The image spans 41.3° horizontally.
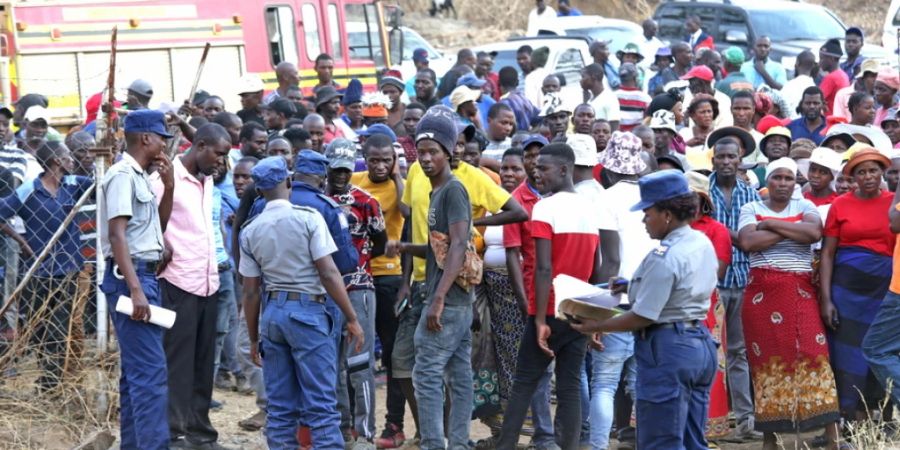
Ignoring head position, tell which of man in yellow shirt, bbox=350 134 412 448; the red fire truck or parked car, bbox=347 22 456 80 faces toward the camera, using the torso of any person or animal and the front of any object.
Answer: the man in yellow shirt

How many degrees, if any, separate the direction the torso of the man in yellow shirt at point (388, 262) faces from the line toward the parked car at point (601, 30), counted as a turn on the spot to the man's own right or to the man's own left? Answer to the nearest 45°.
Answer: approximately 180°

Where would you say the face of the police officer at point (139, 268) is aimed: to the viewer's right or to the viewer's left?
to the viewer's right

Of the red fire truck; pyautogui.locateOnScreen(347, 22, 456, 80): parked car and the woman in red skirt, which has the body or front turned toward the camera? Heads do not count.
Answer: the woman in red skirt

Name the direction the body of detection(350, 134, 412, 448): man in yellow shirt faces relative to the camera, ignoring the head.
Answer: toward the camera

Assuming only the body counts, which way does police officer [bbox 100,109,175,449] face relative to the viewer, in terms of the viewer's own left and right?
facing the viewer and to the right of the viewer

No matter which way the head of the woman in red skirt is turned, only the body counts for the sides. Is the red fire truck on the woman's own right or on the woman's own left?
on the woman's own right

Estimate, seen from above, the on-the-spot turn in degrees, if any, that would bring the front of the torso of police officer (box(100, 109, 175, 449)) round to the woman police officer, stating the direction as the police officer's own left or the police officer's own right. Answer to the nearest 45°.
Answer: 0° — they already face them

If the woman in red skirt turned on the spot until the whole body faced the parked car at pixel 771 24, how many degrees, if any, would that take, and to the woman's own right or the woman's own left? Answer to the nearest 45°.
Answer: approximately 180°

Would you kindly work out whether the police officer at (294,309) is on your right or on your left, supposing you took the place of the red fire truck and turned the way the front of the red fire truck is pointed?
on your right

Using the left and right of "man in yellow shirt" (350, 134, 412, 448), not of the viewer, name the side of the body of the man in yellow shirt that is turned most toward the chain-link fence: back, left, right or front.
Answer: right

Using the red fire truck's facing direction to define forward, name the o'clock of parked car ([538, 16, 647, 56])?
The parked car is roughly at 11 o'clock from the red fire truck.

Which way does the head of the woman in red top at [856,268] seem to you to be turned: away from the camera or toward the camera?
toward the camera

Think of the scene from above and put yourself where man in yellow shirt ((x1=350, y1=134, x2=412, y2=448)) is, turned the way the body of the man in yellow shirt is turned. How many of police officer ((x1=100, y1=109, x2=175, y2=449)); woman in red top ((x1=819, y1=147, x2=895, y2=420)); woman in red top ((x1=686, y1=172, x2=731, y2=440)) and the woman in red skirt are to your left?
3

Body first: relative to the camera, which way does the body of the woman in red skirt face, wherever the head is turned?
toward the camera

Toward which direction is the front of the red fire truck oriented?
to the viewer's right

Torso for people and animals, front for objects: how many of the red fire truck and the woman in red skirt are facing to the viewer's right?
1
